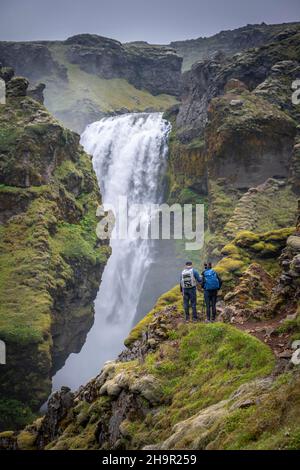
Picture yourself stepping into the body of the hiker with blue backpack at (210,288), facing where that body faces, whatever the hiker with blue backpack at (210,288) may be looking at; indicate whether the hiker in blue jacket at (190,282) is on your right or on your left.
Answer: on your left

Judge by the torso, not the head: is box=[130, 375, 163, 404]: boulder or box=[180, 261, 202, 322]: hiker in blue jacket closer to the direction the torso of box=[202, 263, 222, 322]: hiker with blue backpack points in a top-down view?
the hiker in blue jacket

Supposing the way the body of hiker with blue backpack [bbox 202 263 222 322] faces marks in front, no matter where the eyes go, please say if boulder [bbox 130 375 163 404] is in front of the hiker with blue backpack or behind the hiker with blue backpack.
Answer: behind

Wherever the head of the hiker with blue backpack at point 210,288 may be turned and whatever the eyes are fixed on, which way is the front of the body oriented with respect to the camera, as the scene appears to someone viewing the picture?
away from the camera
